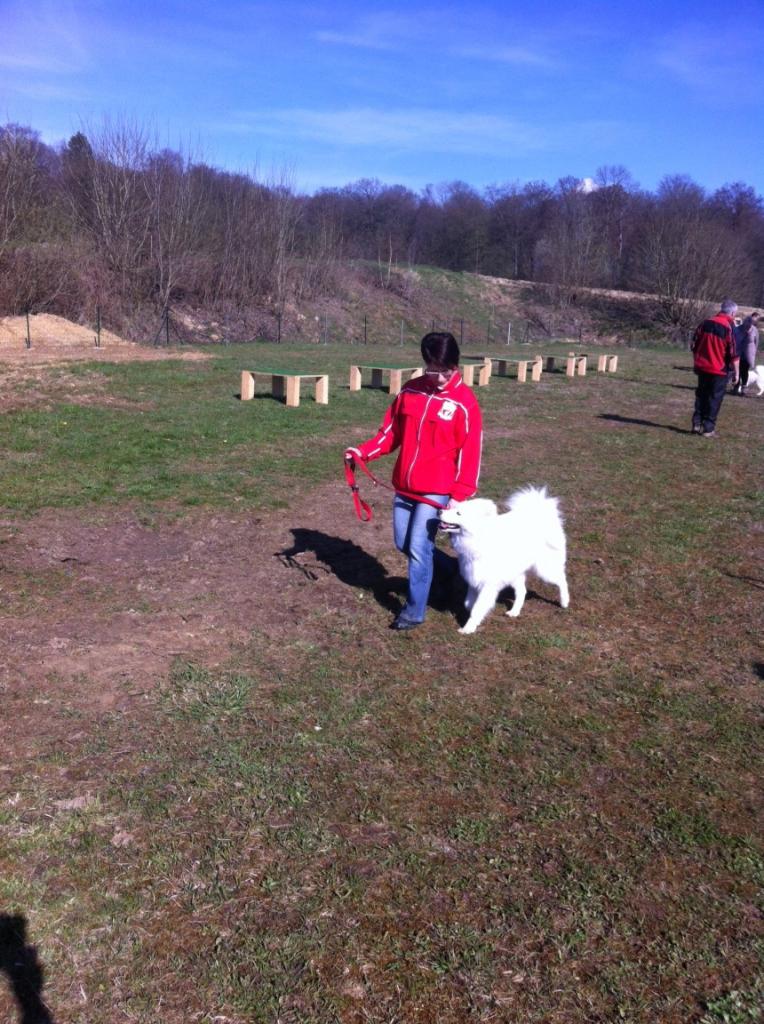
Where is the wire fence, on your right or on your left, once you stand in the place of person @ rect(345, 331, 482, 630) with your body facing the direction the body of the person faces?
on your right

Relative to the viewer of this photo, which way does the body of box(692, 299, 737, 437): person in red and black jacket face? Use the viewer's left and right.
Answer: facing away from the viewer and to the right of the viewer

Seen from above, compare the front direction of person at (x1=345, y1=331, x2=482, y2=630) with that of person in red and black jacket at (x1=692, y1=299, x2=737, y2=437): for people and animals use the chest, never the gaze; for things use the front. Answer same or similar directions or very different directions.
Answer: very different directions

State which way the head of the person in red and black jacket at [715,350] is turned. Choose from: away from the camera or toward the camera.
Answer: away from the camera

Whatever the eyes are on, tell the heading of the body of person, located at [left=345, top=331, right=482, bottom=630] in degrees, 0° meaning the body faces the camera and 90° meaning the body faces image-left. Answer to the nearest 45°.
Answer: approximately 45°

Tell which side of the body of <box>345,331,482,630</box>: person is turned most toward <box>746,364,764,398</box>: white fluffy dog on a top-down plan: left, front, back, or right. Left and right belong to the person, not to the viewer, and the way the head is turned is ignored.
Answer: back

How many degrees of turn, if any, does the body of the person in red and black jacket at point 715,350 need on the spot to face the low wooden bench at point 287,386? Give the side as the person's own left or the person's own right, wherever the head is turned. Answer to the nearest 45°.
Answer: approximately 135° to the person's own left
